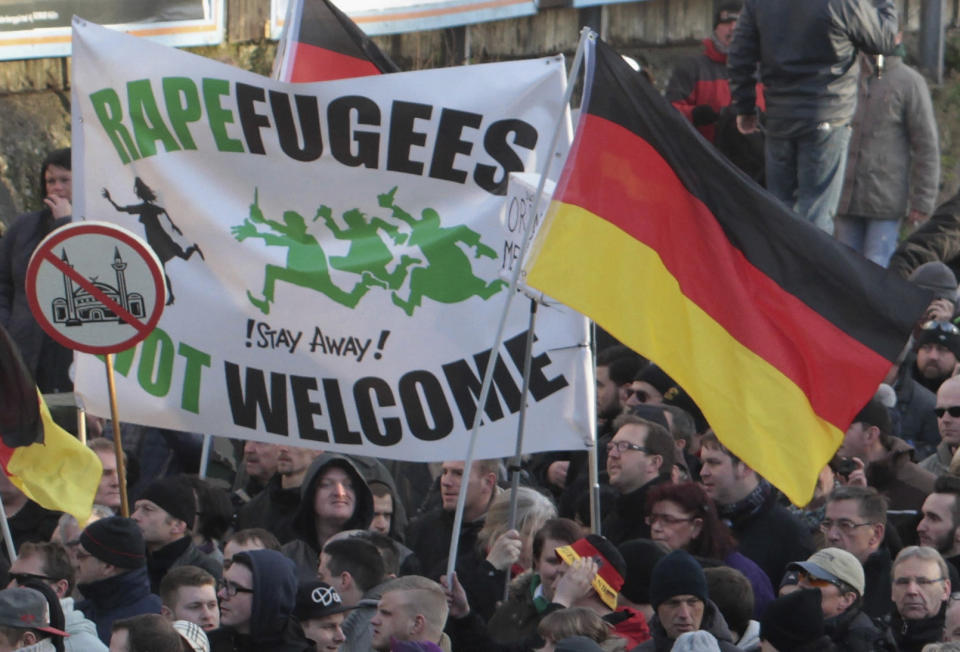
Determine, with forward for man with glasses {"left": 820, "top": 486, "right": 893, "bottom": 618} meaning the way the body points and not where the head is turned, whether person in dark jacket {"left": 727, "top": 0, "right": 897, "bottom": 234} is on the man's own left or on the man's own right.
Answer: on the man's own right

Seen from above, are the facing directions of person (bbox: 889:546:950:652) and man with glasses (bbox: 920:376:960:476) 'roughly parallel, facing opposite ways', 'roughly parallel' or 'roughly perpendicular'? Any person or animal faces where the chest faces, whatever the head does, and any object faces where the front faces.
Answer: roughly parallel

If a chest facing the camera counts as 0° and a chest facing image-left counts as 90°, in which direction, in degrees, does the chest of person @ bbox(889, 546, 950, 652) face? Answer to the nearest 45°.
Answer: approximately 45°

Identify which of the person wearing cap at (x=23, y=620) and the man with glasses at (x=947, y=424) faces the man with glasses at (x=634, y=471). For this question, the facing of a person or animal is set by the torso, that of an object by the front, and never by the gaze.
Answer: the man with glasses at (x=947, y=424)

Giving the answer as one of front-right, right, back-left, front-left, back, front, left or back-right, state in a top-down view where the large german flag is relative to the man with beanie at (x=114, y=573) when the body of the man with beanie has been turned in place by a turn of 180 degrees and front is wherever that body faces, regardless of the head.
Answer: front

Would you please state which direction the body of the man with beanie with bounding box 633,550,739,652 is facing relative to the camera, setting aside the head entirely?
toward the camera
